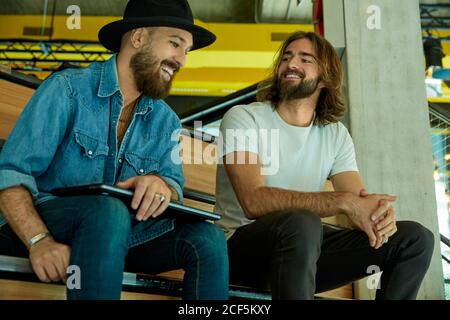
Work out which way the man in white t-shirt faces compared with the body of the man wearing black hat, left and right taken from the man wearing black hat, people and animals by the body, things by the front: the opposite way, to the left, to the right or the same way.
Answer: the same way

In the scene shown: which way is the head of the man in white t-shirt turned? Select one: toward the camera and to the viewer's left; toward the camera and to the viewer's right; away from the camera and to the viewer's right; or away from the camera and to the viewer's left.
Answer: toward the camera and to the viewer's left

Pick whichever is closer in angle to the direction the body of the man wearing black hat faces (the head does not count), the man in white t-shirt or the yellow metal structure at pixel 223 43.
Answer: the man in white t-shirt

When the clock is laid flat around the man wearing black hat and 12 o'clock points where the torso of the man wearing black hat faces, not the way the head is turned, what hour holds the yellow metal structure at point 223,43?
The yellow metal structure is roughly at 8 o'clock from the man wearing black hat.

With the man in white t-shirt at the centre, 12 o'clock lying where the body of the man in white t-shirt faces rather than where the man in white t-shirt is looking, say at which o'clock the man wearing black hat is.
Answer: The man wearing black hat is roughly at 3 o'clock from the man in white t-shirt.

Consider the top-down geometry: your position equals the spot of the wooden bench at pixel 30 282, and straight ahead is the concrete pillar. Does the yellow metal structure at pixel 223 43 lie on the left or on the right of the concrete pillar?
left

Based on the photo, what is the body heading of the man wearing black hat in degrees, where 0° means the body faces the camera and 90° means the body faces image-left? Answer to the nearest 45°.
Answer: approximately 315°

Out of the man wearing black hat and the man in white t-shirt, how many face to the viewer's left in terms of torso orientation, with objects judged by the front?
0

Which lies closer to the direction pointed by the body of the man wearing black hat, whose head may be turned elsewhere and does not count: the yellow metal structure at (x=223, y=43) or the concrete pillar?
the concrete pillar

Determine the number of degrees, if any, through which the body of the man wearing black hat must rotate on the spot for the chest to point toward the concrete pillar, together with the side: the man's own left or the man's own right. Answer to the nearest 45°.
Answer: approximately 90° to the man's own left

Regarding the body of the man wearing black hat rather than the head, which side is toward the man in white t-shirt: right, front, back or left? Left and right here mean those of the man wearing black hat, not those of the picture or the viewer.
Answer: left
